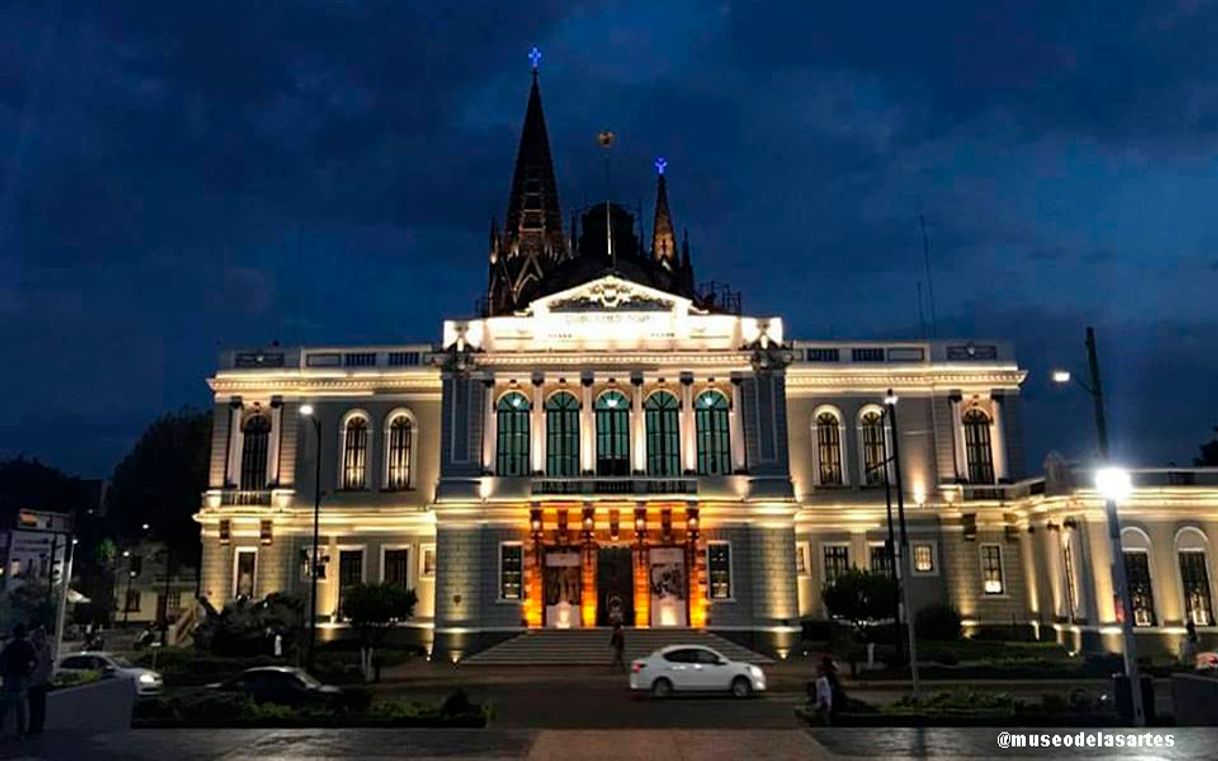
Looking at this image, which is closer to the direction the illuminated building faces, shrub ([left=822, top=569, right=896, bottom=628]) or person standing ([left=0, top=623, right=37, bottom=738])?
the person standing

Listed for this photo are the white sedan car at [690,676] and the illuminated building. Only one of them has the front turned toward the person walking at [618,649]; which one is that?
the illuminated building

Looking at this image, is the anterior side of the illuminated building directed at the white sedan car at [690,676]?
yes

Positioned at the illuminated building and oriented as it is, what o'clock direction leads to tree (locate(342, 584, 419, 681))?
The tree is roughly at 2 o'clock from the illuminated building.

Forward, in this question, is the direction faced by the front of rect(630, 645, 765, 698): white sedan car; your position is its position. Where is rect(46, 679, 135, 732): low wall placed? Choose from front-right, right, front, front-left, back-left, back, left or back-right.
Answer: back-right

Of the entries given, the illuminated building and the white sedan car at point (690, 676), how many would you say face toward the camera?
1

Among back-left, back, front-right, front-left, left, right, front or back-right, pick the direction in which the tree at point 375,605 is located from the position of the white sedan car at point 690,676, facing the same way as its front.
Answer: back-left

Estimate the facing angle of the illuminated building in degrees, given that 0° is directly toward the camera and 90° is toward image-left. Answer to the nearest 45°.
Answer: approximately 0°

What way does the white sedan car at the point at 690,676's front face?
to the viewer's right

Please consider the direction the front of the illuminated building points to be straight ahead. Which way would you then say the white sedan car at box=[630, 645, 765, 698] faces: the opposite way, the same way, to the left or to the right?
to the left

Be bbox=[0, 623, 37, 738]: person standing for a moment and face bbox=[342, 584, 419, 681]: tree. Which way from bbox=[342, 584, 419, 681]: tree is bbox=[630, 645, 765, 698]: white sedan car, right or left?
right

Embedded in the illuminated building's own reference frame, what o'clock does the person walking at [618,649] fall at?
The person walking is roughly at 12 o'clock from the illuminated building.

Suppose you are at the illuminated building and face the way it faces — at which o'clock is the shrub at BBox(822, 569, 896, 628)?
The shrub is roughly at 10 o'clock from the illuminated building.
